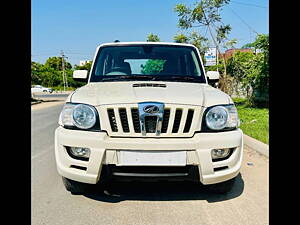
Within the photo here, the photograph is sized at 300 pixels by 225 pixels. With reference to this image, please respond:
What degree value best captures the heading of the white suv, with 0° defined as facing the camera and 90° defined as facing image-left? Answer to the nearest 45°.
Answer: approximately 0°

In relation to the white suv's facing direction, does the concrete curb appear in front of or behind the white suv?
behind

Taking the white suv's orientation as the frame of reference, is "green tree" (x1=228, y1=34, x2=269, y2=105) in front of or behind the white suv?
behind
